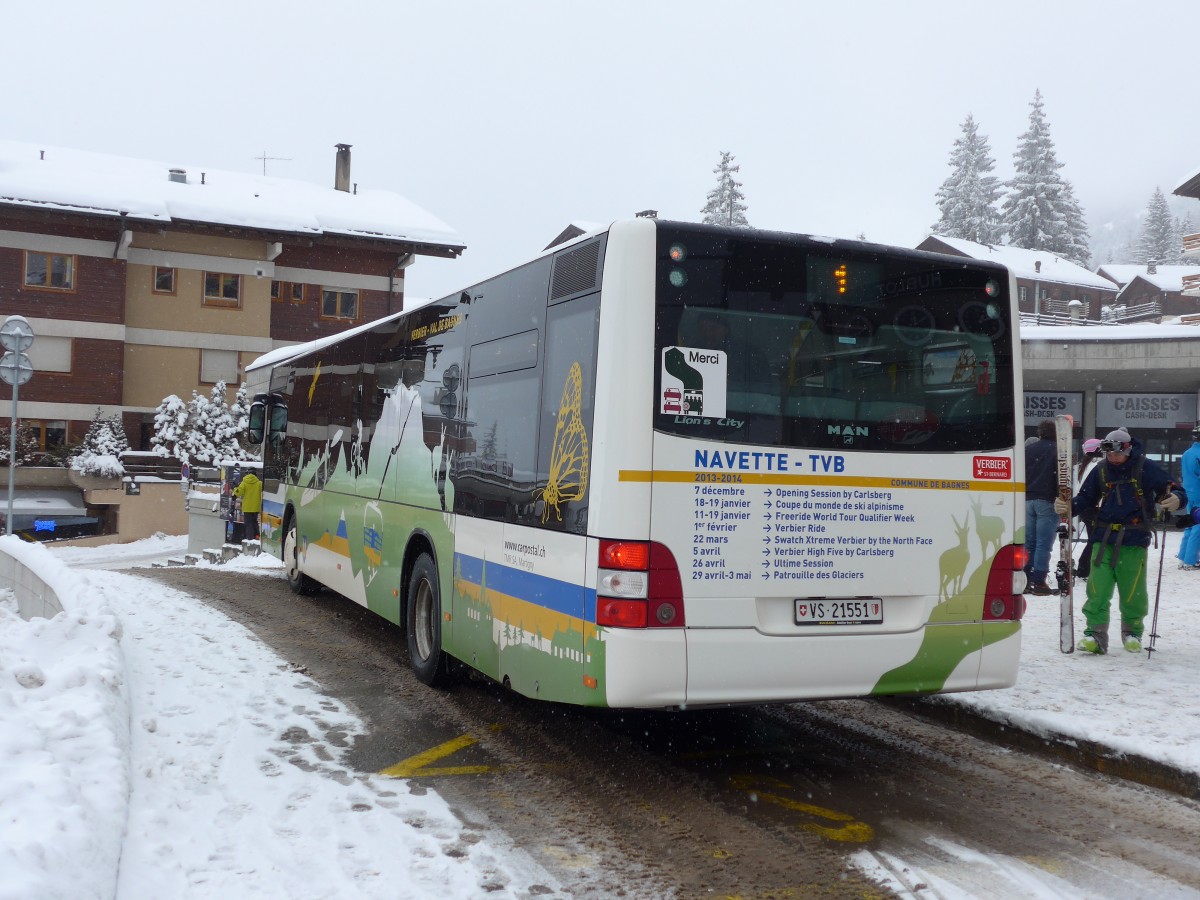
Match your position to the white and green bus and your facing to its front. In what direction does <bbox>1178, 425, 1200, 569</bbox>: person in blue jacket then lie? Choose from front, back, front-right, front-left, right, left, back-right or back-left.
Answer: right

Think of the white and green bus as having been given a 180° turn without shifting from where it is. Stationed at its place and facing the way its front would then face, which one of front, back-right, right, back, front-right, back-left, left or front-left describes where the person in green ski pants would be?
left

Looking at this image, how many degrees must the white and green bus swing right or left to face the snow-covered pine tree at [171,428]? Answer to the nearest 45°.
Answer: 0° — it already faces it

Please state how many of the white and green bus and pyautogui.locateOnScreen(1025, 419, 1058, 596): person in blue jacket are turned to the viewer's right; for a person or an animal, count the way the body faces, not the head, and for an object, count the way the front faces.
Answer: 0

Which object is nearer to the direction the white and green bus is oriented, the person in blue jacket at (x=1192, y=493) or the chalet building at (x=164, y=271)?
the chalet building

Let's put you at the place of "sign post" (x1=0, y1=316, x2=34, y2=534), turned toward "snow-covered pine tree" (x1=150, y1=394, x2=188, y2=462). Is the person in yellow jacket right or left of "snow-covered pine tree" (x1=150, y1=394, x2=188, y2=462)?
right

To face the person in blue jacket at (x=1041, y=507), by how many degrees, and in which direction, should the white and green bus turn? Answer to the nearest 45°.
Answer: approximately 90° to its right

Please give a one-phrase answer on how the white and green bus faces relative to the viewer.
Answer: facing away from the viewer and to the left of the viewer

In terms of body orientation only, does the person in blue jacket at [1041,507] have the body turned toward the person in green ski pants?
no

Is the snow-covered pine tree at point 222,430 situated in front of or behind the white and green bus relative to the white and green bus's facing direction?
in front
